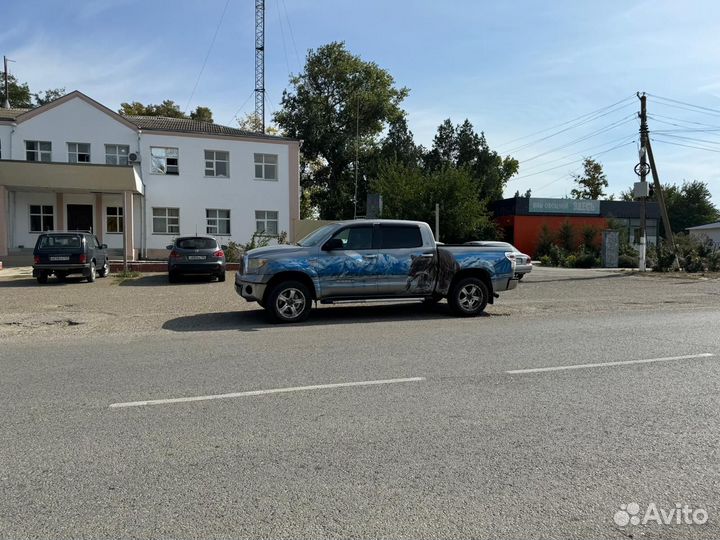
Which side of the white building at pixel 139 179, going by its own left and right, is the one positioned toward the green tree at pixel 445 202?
left

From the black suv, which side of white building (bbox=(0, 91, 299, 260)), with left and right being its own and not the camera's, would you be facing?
front

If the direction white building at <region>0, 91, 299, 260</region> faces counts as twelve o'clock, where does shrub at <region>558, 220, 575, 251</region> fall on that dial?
The shrub is roughly at 9 o'clock from the white building.

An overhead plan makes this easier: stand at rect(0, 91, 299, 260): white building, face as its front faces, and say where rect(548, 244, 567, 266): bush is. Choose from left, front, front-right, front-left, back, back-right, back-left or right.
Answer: left

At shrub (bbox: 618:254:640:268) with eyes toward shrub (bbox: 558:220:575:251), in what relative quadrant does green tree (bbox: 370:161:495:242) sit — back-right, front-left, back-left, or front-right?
front-left

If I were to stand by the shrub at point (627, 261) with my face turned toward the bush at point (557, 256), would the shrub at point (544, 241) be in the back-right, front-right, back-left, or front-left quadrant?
front-right

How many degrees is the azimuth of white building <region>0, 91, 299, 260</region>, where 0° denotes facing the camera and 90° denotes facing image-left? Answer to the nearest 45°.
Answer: approximately 0°

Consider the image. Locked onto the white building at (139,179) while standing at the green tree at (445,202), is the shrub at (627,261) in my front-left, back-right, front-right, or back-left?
back-left

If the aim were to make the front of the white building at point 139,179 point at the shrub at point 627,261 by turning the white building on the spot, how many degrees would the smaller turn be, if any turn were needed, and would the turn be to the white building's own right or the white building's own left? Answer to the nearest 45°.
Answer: approximately 90° to the white building's own left

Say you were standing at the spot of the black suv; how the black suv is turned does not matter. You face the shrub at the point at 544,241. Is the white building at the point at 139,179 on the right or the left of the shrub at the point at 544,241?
left

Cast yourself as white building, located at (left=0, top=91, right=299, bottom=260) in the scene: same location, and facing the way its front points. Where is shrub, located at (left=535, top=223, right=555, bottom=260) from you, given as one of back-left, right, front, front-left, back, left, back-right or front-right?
left

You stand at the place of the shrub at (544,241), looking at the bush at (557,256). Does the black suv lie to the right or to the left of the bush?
right
